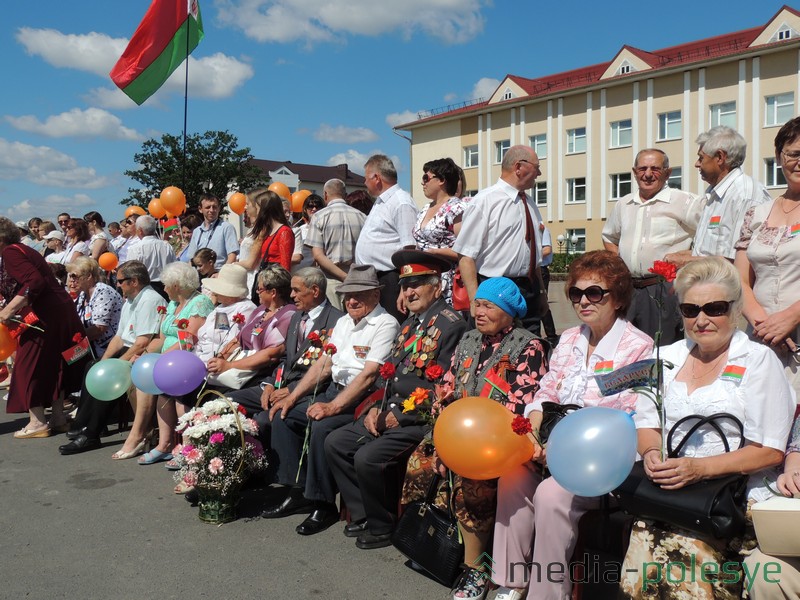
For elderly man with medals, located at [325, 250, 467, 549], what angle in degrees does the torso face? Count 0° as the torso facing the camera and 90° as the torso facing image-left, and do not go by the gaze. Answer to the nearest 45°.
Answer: approximately 45°

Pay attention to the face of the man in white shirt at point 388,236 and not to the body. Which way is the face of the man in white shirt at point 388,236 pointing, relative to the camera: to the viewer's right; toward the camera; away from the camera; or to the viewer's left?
to the viewer's left

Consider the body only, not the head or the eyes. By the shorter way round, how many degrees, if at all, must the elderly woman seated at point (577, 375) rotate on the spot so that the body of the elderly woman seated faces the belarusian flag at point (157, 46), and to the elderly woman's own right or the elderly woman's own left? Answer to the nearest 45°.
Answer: approximately 90° to the elderly woman's own right

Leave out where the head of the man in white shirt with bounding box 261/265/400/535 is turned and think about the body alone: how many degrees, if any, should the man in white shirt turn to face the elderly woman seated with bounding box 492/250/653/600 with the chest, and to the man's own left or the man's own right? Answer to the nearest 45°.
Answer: approximately 90° to the man's own left

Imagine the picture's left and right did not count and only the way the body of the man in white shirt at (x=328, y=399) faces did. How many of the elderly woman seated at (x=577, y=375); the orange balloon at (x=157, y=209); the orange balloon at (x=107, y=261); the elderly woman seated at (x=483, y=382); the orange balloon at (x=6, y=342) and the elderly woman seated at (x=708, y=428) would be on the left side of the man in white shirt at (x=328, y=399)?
3

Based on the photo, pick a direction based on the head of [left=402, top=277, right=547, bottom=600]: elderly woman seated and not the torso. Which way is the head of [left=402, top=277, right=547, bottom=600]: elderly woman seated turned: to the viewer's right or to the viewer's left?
to the viewer's left

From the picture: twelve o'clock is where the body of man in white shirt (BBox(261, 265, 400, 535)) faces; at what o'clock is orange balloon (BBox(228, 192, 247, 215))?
The orange balloon is roughly at 4 o'clock from the man in white shirt.

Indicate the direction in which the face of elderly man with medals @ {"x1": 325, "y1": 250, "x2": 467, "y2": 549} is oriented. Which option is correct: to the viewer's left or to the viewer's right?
to the viewer's left

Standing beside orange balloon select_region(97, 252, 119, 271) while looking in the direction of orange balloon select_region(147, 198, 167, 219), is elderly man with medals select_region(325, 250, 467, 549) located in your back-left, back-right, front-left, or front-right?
back-right

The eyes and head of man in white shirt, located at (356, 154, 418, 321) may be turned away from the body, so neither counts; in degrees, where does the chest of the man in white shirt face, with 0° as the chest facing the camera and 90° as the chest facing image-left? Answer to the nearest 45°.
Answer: approximately 90°

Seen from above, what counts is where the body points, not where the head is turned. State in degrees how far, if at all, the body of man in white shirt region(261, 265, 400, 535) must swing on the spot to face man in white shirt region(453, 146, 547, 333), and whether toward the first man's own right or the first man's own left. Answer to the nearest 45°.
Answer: approximately 135° to the first man's own left
